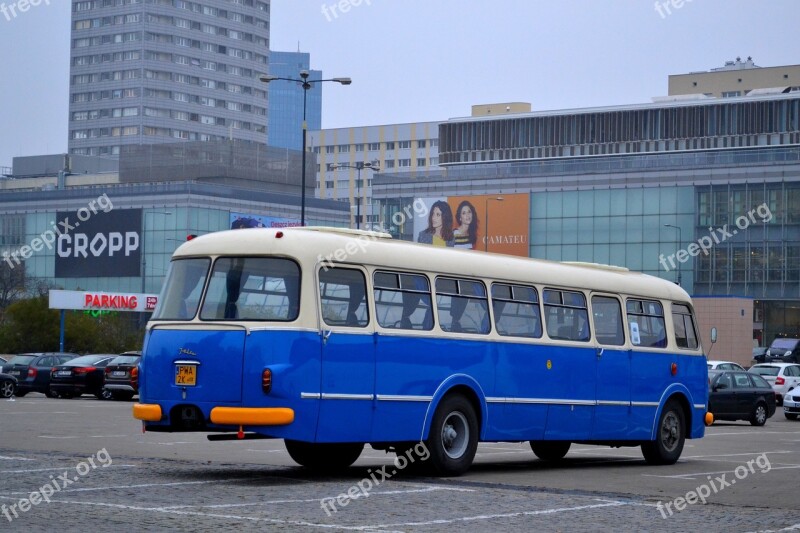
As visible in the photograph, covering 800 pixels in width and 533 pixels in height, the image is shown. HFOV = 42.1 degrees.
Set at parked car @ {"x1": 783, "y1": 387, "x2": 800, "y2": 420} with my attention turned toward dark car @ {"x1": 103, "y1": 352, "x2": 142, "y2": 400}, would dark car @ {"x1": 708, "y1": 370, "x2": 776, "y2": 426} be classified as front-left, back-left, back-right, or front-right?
front-left

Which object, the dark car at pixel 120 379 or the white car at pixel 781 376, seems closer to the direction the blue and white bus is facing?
the white car

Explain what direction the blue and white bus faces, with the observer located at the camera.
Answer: facing away from the viewer and to the right of the viewer

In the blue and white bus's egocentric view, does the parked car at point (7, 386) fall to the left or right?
on its left

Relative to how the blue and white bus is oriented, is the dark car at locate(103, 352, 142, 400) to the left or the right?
on its left

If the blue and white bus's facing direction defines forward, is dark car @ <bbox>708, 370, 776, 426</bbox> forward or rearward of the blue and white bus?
forward

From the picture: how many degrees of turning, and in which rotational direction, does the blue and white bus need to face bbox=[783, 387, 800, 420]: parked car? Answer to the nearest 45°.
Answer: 0° — it already faces it

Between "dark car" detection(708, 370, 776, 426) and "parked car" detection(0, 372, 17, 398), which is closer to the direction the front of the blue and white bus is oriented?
the dark car

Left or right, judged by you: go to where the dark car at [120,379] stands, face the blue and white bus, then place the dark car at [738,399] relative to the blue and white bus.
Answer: left
